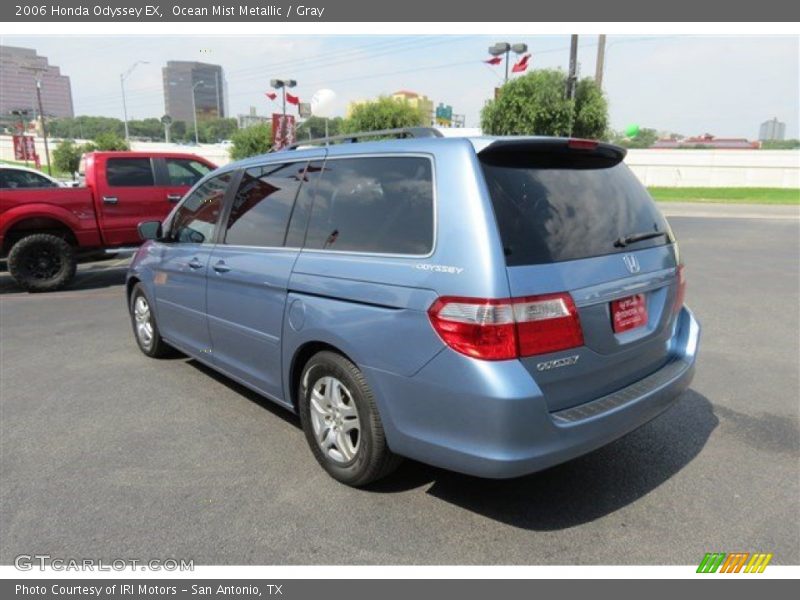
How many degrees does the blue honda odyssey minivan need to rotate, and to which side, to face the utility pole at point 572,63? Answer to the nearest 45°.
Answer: approximately 45° to its right

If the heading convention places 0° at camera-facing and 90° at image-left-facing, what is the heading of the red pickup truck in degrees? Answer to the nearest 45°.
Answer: approximately 270°

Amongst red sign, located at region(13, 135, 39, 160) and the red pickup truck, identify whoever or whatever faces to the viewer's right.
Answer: the red pickup truck

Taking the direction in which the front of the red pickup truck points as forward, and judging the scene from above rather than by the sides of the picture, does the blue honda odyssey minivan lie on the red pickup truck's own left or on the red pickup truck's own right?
on the red pickup truck's own right

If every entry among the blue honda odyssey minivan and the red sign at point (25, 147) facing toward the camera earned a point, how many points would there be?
1

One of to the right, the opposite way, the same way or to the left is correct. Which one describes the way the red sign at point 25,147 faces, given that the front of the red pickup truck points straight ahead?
to the right

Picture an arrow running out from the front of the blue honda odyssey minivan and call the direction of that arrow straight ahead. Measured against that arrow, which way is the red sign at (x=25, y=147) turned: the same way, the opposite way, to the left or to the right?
the opposite way

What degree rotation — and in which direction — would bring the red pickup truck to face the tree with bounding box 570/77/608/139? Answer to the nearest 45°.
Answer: approximately 45° to its left

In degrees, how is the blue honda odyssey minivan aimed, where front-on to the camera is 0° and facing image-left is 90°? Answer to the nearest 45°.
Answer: approximately 135°

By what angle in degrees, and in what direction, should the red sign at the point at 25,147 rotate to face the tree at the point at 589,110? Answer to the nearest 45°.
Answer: approximately 45° to its left
